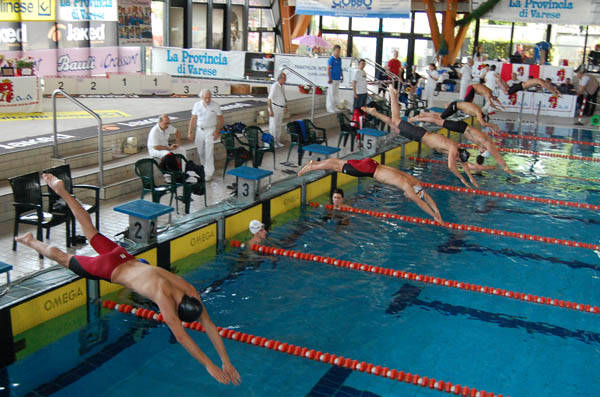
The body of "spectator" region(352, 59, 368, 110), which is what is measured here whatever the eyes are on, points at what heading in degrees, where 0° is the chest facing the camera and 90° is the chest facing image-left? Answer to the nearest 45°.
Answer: approximately 315°

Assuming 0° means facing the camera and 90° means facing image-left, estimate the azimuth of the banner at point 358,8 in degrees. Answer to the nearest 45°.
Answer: approximately 0°

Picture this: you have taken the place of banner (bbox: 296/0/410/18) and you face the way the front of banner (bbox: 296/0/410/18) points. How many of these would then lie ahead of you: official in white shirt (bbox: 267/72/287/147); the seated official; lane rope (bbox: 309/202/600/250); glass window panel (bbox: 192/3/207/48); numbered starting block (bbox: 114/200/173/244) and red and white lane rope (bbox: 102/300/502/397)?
5

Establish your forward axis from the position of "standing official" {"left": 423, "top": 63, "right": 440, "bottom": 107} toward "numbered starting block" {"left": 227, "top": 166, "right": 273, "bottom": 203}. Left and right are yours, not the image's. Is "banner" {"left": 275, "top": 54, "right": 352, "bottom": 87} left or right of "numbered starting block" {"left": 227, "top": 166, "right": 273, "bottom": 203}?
right

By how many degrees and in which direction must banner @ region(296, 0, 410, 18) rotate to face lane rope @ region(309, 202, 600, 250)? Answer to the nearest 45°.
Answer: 0° — it already faces it

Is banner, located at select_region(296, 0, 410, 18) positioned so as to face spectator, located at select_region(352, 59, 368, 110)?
yes

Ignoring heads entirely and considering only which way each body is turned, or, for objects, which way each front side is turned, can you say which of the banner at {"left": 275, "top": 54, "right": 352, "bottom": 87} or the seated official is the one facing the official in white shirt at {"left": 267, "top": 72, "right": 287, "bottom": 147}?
the banner

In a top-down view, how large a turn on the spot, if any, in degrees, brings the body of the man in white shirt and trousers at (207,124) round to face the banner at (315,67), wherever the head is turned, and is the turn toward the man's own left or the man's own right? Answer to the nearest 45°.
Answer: approximately 180°
